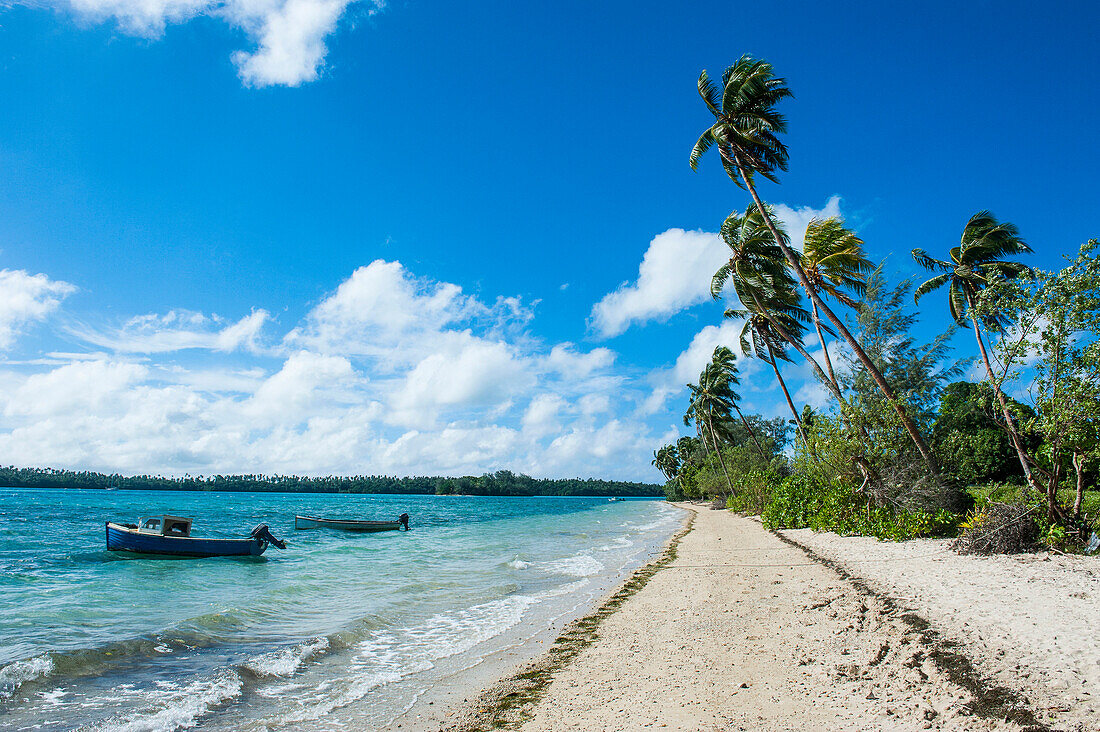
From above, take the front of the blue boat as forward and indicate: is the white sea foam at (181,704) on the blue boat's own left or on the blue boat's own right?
on the blue boat's own left

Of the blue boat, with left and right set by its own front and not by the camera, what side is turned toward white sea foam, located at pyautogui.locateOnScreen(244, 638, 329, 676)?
left

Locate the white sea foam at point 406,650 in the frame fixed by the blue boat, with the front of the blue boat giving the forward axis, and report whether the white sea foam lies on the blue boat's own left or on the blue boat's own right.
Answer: on the blue boat's own left

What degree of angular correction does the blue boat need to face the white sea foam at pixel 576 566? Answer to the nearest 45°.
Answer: approximately 135° to its left

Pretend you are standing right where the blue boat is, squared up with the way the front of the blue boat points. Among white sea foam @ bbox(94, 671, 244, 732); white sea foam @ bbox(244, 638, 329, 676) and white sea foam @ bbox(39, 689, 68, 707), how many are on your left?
3

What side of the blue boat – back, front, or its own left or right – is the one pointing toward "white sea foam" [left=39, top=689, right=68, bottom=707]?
left

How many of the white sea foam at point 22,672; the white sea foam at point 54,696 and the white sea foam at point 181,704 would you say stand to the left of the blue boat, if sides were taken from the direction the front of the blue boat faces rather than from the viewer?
3

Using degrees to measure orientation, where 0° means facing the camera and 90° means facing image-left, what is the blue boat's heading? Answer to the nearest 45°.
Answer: approximately 90°
